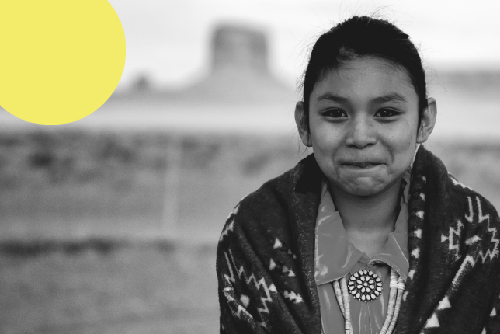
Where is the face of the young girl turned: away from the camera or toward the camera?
toward the camera

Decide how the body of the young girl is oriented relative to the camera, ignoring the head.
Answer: toward the camera
